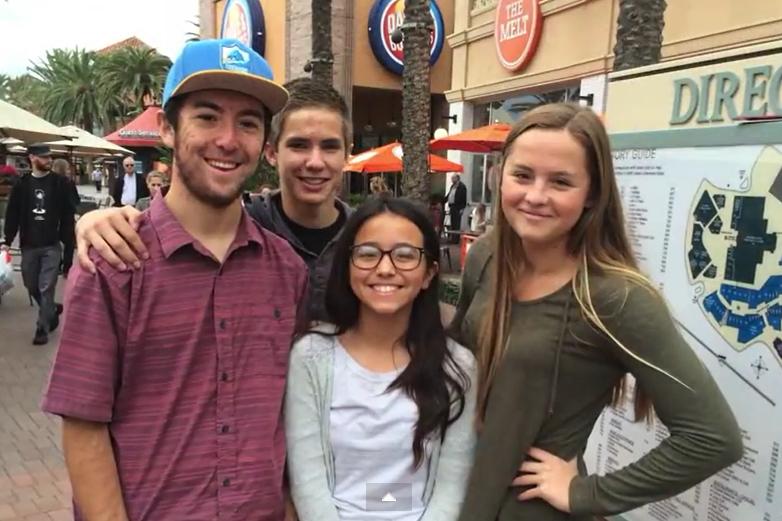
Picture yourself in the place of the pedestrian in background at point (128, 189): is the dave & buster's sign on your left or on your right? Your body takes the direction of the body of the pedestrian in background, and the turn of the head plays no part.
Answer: on your left

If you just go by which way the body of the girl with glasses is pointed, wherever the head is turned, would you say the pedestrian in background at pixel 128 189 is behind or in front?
behind

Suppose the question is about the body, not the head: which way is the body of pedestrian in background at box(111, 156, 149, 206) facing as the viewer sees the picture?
toward the camera

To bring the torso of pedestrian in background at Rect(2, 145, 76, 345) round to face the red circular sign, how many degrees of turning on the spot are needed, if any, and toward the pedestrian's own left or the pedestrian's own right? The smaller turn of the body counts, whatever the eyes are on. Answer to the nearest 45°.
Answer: approximately 90° to the pedestrian's own left

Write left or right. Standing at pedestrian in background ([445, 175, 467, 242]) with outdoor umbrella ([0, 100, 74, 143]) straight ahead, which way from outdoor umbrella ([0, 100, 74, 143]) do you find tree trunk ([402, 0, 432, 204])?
left

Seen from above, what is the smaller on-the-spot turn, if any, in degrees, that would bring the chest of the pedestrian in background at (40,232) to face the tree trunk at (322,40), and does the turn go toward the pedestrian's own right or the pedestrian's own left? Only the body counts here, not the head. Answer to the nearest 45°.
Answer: approximately 90° to the pedestrian's own left

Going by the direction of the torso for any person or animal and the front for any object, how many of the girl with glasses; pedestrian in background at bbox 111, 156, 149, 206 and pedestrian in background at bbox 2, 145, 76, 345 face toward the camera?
3

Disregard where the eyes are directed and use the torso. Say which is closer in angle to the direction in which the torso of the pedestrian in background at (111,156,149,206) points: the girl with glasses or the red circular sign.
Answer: the girl with glasses

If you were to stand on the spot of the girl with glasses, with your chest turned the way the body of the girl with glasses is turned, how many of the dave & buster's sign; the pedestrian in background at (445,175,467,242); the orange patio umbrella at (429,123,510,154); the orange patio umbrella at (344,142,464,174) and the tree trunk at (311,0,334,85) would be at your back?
5

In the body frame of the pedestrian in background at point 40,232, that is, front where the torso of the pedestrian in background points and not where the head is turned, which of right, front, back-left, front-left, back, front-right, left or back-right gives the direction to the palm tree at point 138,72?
back

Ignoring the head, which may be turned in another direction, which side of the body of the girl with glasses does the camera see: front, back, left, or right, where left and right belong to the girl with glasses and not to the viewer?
front
